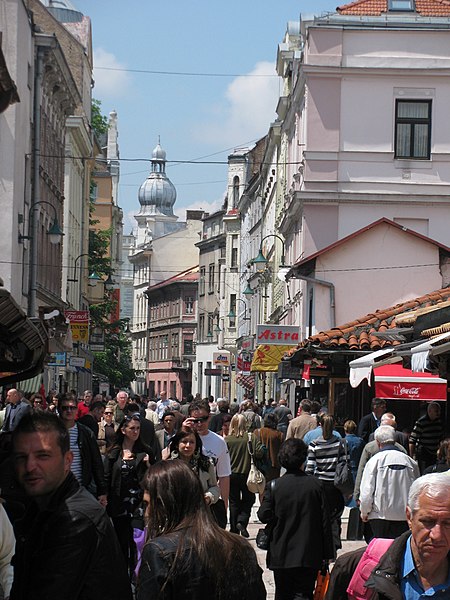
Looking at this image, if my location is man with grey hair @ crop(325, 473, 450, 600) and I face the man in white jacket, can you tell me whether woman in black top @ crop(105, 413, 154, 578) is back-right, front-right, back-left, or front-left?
front-left

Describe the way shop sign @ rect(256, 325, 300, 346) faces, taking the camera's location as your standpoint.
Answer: facing the viewer

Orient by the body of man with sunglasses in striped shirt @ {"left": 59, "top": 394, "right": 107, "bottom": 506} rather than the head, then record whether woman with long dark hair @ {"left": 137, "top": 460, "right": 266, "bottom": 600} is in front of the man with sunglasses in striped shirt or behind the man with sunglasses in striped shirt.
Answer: in front

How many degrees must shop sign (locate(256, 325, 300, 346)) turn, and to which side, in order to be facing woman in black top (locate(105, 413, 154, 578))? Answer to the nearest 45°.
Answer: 0° — it already faces them

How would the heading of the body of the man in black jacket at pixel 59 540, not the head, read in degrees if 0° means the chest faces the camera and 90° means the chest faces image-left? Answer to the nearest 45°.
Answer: approximately 45°

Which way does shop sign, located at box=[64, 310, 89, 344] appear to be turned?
toward the camera

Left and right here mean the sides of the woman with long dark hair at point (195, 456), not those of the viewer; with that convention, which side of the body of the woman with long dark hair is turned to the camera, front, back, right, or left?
front

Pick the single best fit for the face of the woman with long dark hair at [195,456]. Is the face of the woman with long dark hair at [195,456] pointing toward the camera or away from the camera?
toward the camera

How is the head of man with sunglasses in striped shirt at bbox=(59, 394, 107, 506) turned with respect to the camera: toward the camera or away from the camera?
toward the camera

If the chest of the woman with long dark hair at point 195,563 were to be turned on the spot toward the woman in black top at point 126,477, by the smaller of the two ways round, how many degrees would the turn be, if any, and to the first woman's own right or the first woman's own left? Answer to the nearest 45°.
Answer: approximately 45° to the first woman's own right

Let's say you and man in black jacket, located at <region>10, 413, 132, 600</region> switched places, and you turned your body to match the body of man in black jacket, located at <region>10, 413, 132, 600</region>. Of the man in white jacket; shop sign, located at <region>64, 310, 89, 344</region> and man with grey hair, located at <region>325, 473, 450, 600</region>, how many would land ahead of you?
0

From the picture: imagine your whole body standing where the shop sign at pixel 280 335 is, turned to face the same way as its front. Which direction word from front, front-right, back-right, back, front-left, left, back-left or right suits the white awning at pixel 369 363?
front
